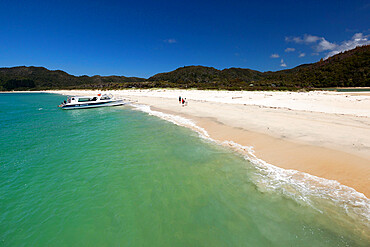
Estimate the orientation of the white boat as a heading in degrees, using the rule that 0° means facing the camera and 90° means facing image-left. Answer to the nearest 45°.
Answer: approximately 270°
